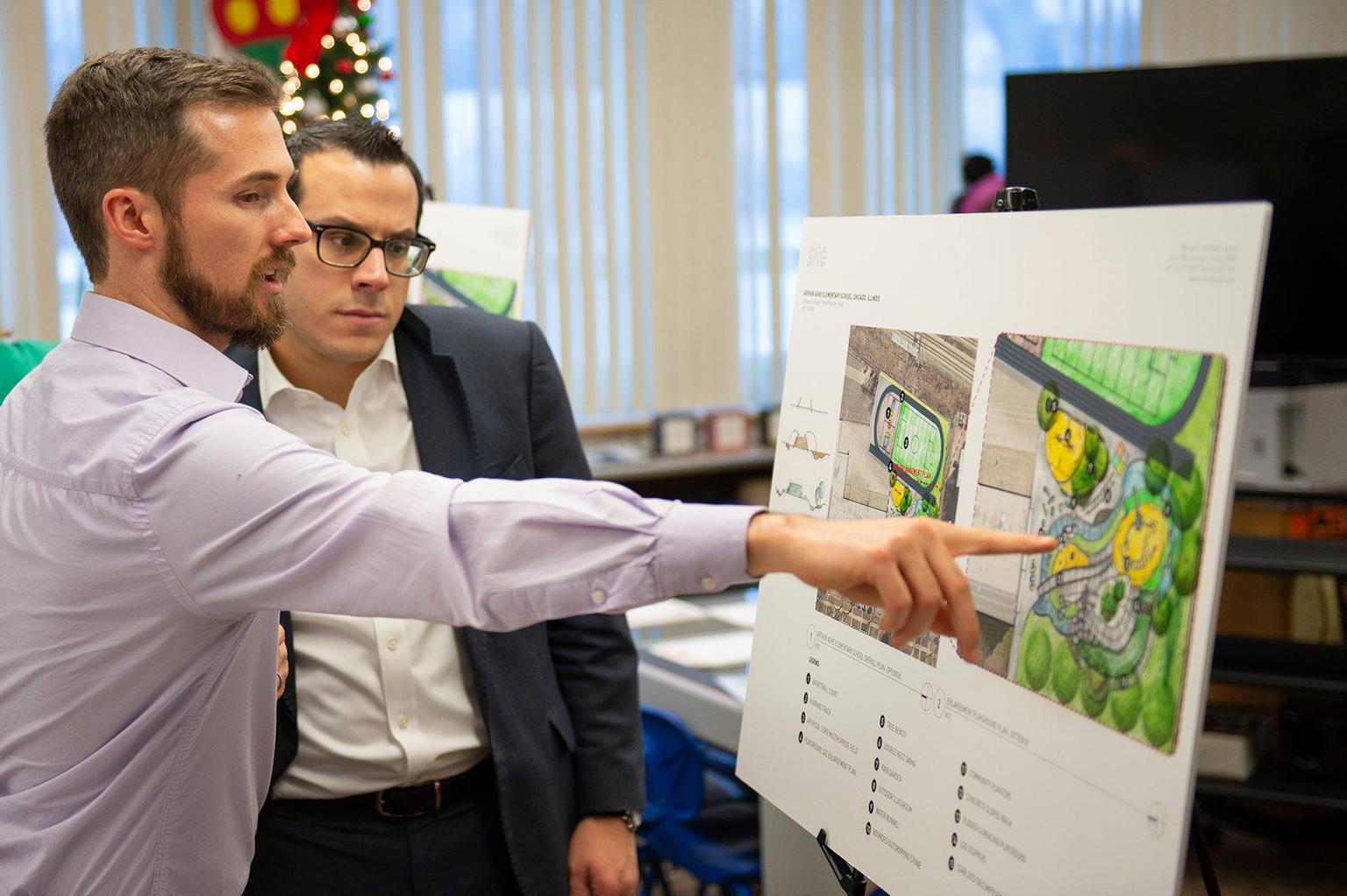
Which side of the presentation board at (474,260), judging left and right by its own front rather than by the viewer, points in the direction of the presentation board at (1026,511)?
front

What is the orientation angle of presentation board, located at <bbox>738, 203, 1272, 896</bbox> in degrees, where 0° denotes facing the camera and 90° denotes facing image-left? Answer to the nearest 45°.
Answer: approximately 45°

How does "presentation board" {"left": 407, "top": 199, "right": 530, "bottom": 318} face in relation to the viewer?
toward the camera

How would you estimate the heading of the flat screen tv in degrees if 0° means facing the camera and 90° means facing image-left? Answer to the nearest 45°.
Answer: approximately 45°

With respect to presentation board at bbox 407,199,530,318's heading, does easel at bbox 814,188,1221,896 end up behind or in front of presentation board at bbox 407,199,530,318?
in front

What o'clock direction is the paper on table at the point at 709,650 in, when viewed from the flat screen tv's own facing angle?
The paper on table is roughly at 1 o'clock from the flat screen tv.

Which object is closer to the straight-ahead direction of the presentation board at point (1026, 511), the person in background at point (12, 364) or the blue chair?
the person in background

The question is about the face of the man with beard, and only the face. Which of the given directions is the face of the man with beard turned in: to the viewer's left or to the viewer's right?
to the viewer's right

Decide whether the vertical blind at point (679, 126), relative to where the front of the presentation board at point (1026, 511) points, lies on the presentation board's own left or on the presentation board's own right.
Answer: on the presentation board's own right

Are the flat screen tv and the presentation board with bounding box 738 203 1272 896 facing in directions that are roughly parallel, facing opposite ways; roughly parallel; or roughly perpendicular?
roughly parallel

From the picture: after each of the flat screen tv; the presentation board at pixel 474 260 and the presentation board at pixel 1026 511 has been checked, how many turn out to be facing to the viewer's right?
0
